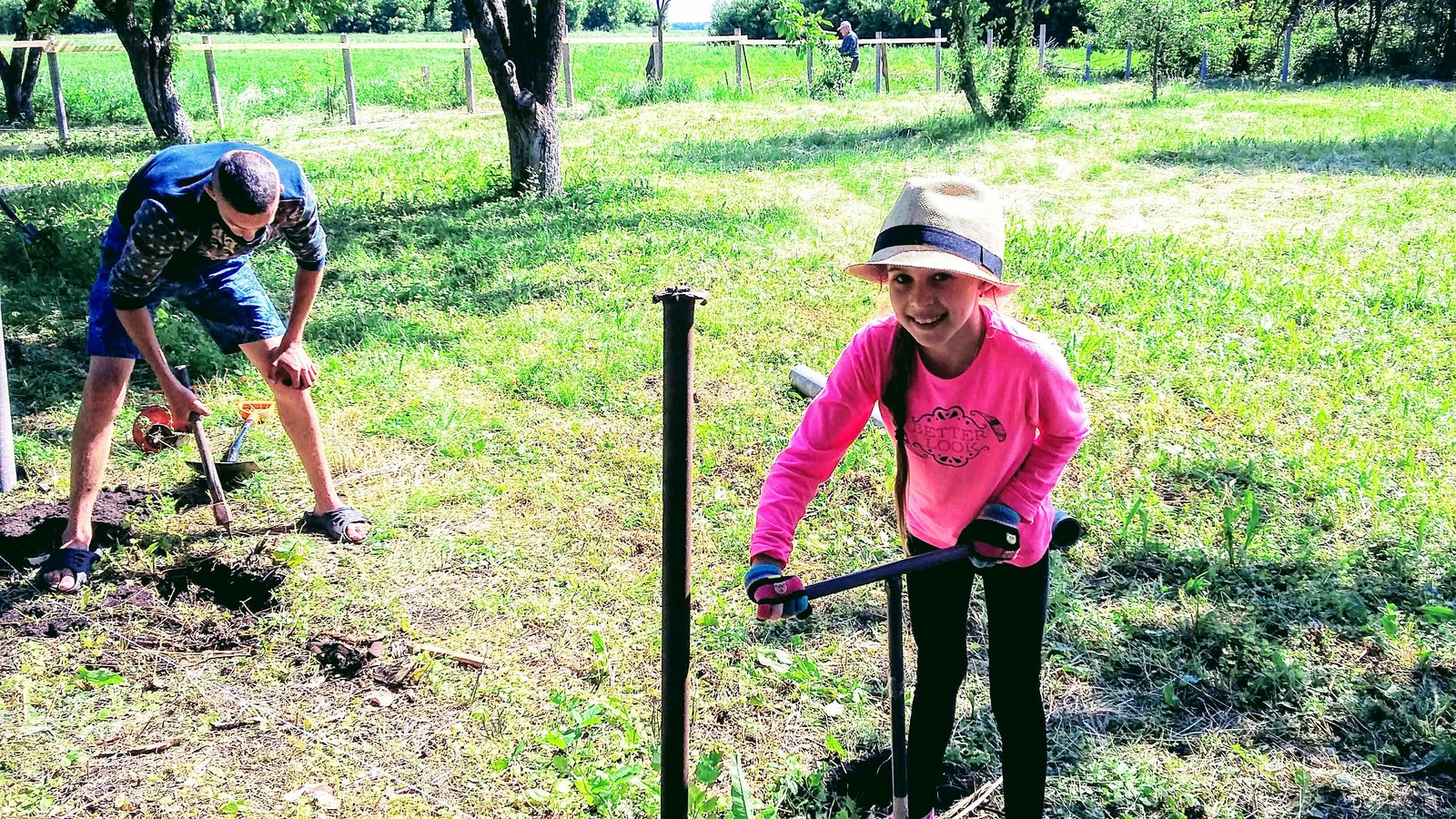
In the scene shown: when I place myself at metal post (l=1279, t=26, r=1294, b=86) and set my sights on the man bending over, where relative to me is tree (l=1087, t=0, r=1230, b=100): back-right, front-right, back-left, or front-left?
front-right

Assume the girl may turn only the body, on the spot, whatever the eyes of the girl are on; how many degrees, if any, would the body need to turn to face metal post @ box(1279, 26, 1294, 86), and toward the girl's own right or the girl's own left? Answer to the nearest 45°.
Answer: approximately 180°

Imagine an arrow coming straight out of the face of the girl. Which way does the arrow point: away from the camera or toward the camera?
toward the camera

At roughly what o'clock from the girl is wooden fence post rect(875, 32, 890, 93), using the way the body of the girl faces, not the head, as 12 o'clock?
The wooden fence post is roughly at 6 o'clock from the girl.

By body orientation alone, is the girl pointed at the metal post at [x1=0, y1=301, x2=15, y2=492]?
no

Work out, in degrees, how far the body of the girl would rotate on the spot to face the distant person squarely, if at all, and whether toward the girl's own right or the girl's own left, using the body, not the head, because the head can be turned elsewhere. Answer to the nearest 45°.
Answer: approximately 180°

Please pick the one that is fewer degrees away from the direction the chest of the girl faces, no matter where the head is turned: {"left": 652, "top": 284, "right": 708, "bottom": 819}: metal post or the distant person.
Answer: the metal post

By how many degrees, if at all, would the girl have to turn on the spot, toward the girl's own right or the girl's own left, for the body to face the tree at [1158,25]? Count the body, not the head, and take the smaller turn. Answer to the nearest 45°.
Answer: approximately 180°

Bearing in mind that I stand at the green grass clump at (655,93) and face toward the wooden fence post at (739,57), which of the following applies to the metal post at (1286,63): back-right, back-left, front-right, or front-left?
front-right

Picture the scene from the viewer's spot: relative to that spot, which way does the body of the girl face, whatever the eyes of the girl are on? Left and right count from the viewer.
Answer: facing the viewer
